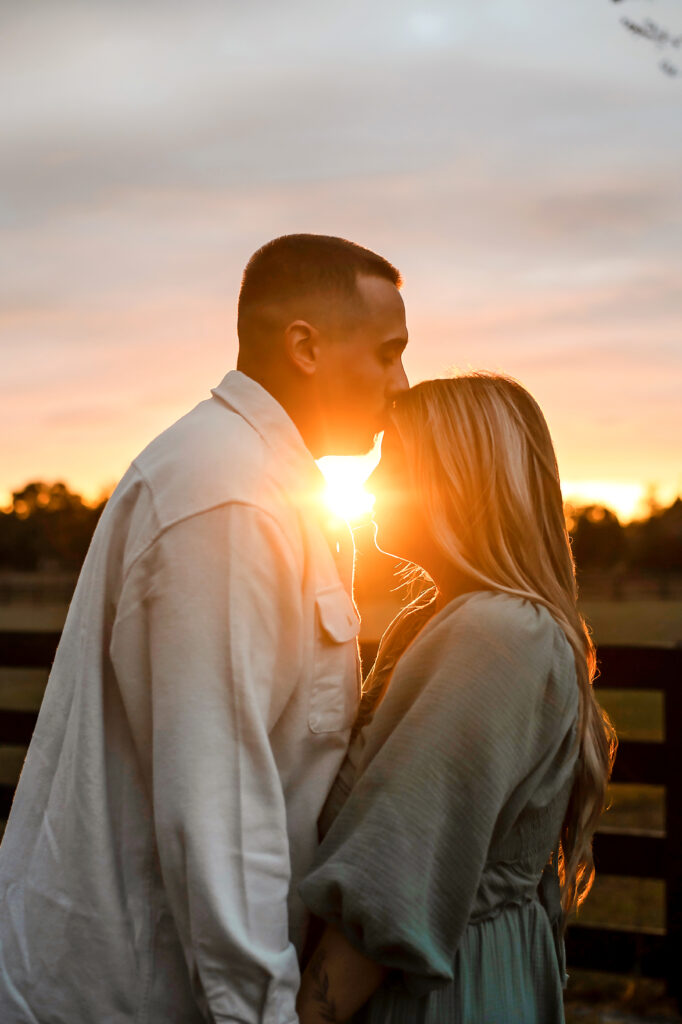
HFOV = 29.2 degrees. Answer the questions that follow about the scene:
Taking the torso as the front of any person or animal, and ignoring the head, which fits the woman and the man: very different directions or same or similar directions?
very different directions

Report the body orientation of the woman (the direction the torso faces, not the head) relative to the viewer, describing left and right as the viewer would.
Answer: facing to the left of the viewer

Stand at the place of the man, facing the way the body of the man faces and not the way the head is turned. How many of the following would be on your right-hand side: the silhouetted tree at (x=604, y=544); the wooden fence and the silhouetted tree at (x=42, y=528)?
0

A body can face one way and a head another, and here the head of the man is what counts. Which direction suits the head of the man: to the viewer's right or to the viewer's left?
to the viewer's right

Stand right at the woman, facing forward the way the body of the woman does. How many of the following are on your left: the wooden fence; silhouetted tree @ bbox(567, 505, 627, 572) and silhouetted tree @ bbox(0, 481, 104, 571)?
0

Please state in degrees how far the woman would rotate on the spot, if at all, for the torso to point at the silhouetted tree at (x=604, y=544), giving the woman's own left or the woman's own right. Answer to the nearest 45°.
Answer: approximately 90° to the woman's own right

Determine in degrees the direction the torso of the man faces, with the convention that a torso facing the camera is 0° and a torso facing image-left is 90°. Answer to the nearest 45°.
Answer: approximately 270°

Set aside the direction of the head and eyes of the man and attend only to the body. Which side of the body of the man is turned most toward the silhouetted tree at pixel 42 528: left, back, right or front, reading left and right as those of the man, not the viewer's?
left

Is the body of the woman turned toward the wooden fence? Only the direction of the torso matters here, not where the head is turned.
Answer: no

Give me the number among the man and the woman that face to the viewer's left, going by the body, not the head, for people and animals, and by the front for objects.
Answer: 1
